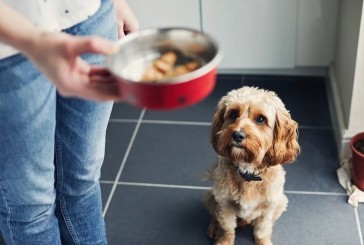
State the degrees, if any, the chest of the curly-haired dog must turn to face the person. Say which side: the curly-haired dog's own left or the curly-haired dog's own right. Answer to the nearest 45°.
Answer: approximately 45° to the curly-haired dog's own right

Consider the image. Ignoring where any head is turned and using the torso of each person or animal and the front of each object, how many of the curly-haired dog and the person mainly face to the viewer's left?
0

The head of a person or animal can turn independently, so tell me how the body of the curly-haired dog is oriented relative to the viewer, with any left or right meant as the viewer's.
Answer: facing the viewer

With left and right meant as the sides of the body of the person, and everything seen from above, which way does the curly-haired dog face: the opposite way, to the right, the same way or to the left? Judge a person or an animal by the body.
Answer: to the right
